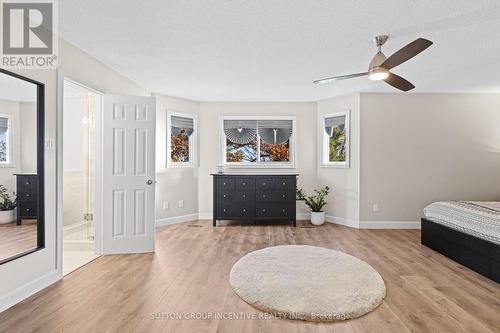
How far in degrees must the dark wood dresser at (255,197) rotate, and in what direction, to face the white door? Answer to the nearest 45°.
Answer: approximately 45° to its right

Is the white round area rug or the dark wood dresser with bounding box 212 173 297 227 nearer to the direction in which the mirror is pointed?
the white round area rug

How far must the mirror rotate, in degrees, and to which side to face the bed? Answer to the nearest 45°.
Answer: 0° — it already faces it

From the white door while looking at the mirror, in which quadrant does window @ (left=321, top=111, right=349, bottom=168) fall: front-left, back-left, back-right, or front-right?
back-left

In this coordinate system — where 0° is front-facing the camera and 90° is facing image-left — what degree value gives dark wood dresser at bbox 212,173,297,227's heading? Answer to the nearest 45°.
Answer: approximately 0°

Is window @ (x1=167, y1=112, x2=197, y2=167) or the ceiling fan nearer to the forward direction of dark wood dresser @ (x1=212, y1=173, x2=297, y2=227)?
the ceiling fan

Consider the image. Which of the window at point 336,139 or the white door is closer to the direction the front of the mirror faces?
the window

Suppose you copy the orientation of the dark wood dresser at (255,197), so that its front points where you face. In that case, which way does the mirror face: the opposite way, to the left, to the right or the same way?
to the left
